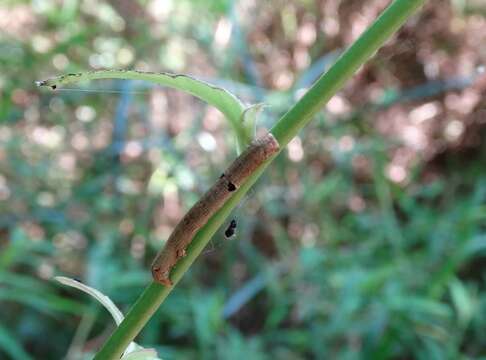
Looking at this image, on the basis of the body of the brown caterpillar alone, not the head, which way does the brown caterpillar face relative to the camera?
to the viewer's right
